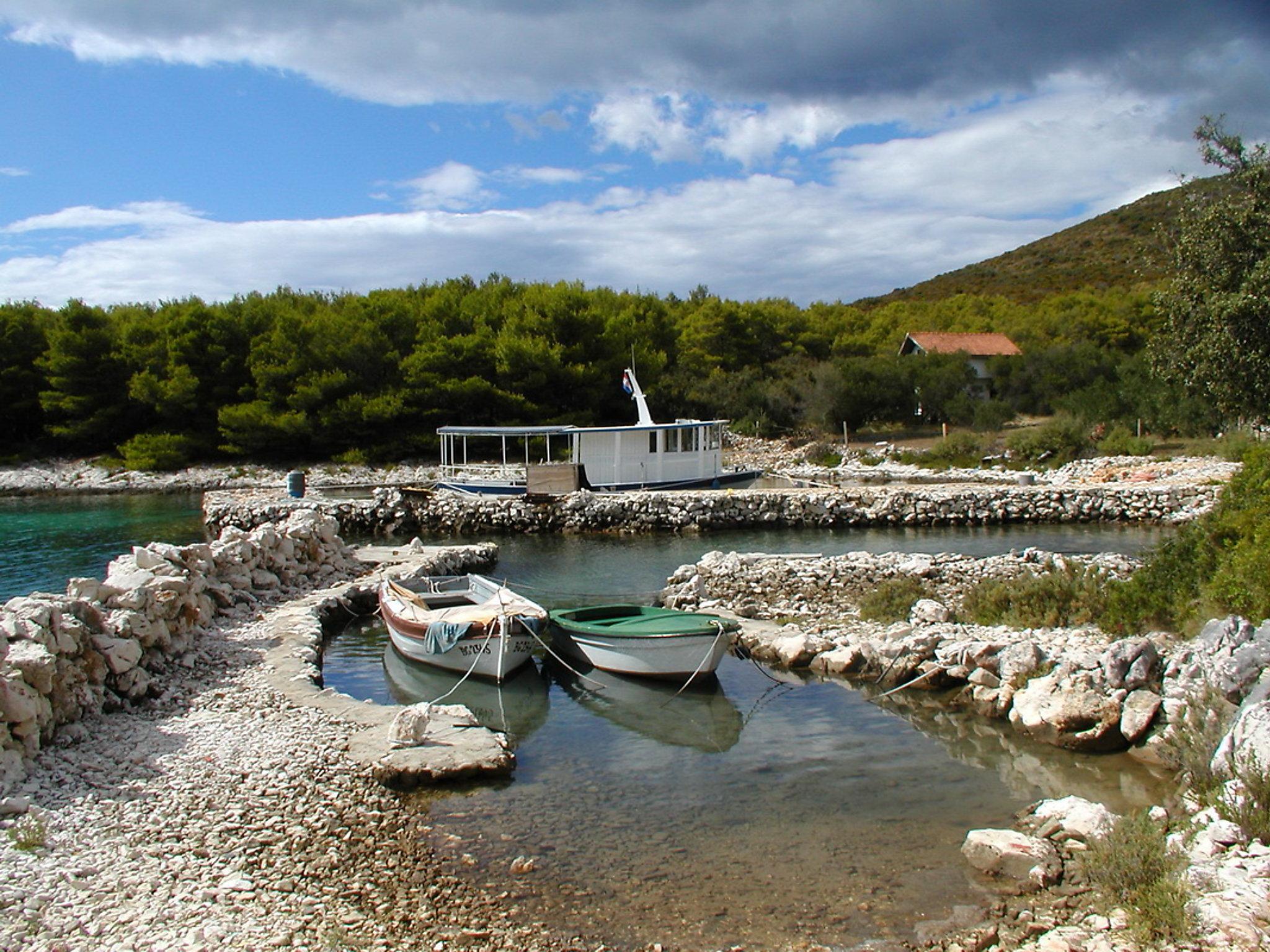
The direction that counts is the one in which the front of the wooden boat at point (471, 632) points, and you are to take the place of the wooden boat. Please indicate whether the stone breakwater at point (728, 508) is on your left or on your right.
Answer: on your left

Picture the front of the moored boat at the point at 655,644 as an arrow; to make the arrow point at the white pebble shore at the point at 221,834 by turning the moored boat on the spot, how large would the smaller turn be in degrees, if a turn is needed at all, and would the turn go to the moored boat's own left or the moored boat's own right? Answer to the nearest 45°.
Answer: approximately 90° to the moored boat's own right

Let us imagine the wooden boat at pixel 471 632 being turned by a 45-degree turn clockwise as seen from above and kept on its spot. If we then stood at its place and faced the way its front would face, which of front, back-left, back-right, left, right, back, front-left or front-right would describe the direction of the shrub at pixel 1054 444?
back-left

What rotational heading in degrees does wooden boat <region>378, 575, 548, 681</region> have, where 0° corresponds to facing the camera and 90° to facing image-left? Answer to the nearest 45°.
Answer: approximately 315°

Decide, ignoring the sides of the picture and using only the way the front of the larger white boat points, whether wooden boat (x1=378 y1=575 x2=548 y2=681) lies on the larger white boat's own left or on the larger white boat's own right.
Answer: on the larger white boat's own right

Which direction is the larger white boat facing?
to the viewer's right

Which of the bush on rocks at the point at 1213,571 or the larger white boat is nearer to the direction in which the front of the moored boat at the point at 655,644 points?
the bush on rocks

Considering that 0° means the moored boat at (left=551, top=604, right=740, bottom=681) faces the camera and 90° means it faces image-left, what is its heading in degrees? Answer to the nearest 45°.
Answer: approximately 315°

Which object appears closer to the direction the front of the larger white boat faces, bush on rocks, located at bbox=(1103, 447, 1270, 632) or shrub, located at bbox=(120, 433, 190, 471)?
the bush on rocks

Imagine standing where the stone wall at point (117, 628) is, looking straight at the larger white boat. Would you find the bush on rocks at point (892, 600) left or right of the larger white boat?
right

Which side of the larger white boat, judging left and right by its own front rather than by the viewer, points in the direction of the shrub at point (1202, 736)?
right

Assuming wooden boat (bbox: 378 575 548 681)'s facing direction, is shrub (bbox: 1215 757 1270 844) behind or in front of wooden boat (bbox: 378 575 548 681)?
in front

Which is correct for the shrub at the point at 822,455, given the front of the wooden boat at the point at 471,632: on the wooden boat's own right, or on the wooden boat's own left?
on the wooden boat's own left

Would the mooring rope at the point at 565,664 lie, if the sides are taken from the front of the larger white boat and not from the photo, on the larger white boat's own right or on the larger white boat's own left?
on the larger white boat's own right
